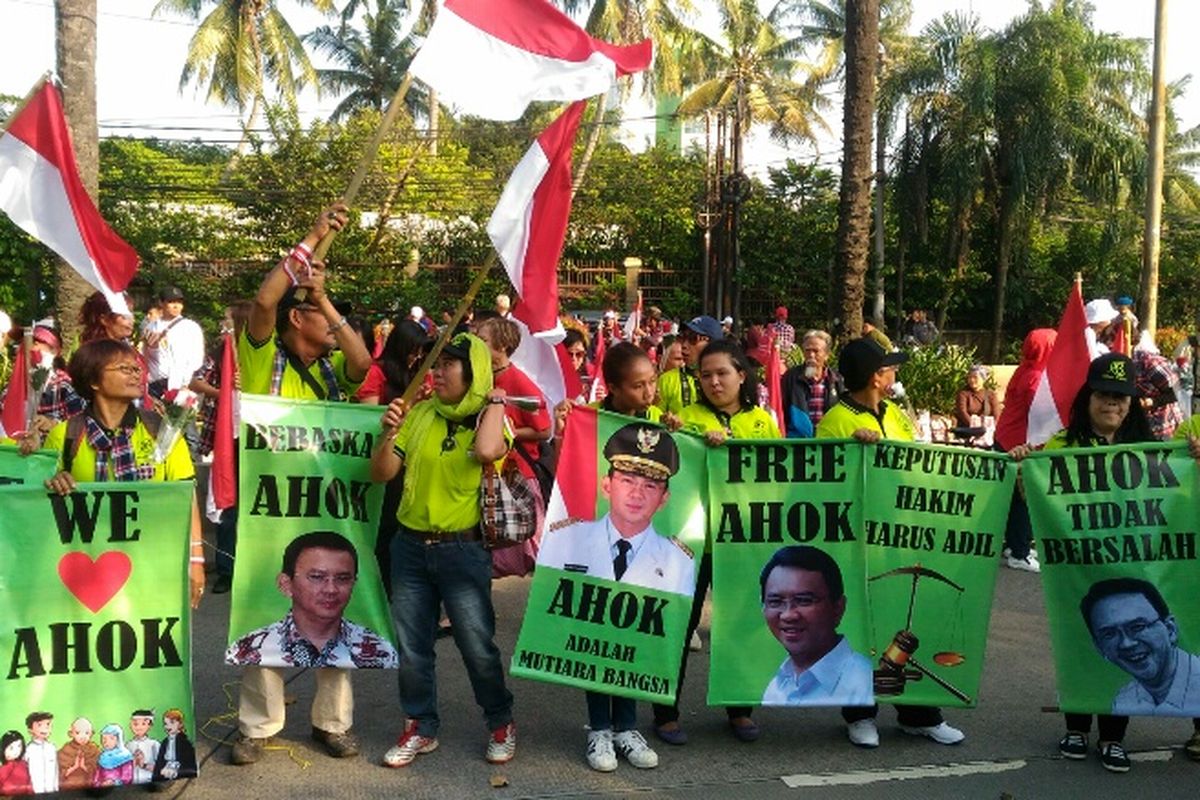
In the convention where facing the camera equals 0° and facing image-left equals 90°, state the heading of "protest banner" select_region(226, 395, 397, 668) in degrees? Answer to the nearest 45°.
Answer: approximately 0°

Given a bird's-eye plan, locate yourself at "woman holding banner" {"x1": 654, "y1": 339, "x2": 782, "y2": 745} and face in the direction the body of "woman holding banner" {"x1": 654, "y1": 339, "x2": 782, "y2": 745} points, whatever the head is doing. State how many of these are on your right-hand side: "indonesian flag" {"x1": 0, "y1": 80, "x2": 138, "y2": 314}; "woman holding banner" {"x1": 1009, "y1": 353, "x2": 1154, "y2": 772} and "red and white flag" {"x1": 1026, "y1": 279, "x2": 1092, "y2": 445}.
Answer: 1

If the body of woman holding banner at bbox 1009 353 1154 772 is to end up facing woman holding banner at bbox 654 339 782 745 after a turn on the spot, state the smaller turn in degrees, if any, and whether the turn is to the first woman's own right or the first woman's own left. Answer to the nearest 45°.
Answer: approximately 90° to the first woman's own right

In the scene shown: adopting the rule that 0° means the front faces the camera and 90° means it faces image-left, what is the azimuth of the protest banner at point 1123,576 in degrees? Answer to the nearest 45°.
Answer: approximately 0°

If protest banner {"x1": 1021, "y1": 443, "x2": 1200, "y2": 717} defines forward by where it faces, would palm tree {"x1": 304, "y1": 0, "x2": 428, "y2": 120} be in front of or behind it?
behind

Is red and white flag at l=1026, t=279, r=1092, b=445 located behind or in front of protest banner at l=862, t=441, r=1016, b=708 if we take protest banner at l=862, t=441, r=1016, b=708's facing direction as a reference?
behind

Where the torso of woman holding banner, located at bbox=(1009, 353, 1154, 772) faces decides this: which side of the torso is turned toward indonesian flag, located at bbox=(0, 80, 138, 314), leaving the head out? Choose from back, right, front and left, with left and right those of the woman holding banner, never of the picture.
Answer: right

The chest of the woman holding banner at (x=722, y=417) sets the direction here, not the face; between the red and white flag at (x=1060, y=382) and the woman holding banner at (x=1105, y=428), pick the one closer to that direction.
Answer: the woman holding banner

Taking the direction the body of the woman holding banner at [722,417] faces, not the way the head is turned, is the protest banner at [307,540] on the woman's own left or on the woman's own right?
on the woman's own right

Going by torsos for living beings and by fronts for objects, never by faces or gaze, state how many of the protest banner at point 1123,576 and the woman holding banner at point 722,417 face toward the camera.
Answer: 2
